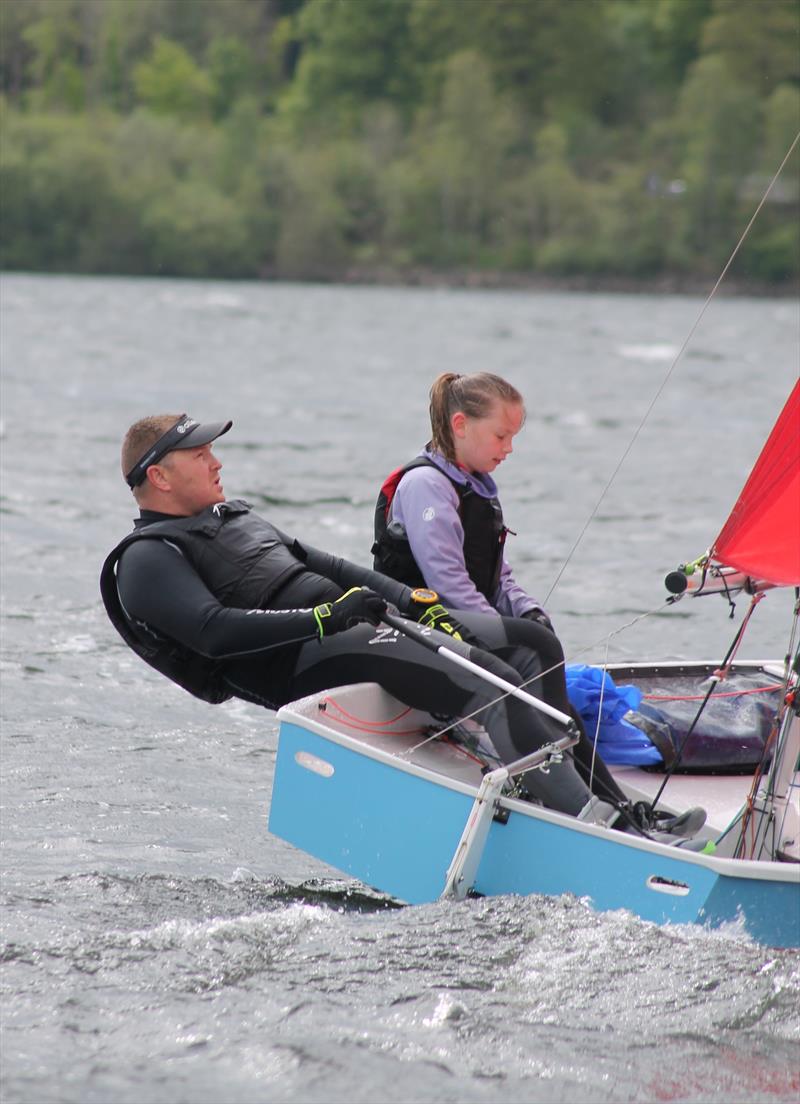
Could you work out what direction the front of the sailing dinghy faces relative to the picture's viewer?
facing away from the viewer and to the right of the viewer
